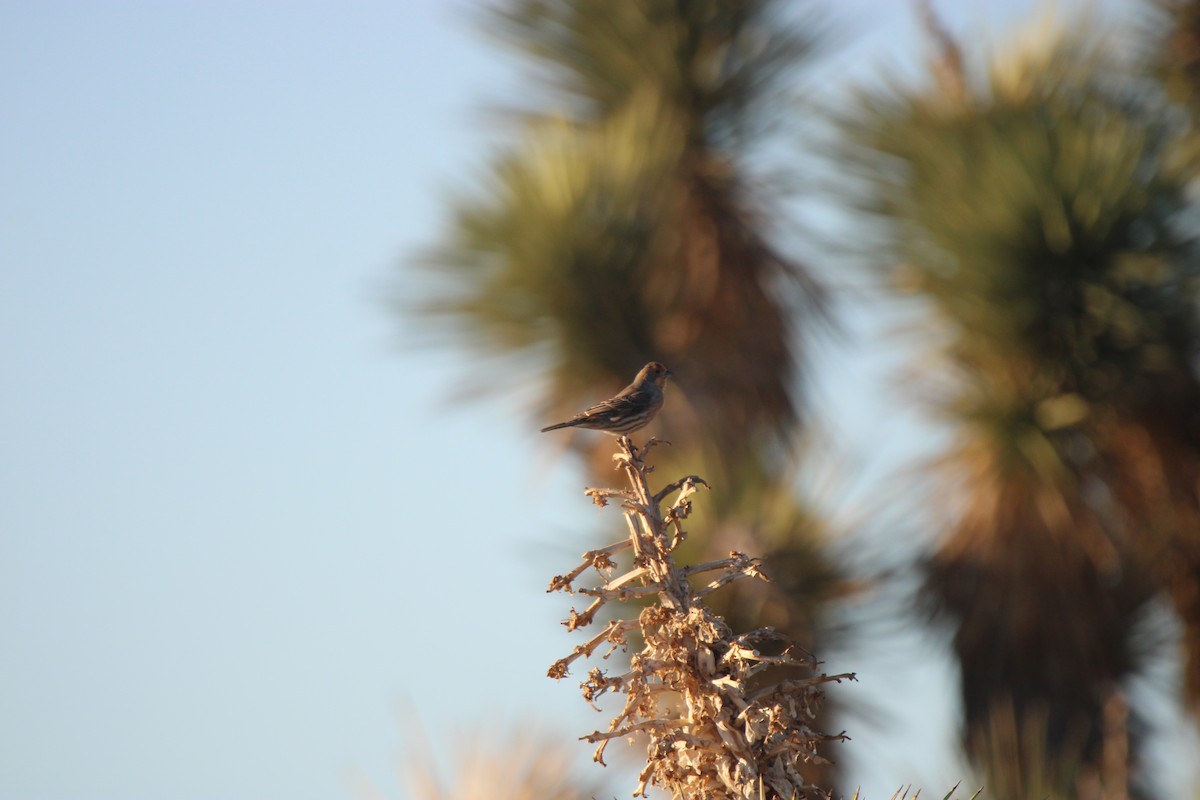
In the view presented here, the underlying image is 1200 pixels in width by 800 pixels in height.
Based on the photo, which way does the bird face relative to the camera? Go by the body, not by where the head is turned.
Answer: to the viewer's right
